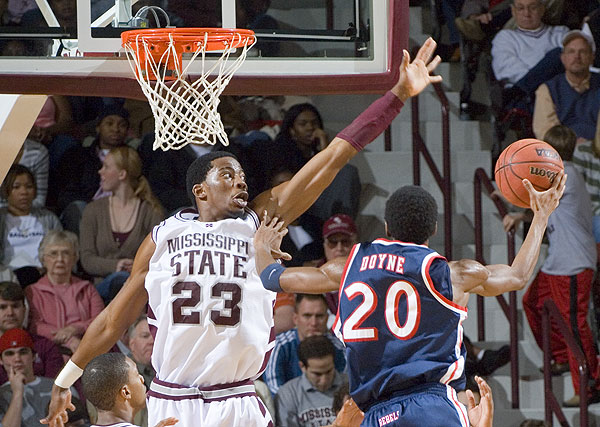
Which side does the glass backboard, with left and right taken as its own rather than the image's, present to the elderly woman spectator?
back

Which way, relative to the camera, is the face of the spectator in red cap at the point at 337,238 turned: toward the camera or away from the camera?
toward the camera

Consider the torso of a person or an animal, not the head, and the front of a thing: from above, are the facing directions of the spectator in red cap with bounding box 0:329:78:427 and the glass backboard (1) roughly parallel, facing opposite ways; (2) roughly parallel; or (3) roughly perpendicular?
roughly parallel

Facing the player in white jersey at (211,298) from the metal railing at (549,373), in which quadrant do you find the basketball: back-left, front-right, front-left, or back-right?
front-left

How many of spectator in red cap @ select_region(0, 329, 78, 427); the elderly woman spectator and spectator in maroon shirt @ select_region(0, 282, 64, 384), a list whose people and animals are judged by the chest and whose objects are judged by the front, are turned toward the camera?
3

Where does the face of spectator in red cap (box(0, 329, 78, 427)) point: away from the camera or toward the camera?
toward the camera

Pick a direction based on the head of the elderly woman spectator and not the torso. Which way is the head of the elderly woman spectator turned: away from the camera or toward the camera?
toward the camera

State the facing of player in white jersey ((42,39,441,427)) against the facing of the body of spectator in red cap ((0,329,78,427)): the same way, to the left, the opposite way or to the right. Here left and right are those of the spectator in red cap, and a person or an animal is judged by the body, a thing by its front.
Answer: the same way

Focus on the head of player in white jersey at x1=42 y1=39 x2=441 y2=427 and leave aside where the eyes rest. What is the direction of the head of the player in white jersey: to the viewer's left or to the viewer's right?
to the viewer's right

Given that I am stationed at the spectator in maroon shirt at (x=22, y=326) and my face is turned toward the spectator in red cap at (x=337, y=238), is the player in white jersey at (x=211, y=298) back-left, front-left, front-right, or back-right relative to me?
front-right

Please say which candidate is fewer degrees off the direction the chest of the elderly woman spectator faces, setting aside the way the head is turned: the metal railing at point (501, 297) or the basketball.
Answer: the basketball

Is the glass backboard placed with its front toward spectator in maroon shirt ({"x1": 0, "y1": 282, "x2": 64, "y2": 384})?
no

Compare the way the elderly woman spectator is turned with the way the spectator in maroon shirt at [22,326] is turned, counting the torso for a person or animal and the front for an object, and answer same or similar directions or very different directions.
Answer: same or similar directions

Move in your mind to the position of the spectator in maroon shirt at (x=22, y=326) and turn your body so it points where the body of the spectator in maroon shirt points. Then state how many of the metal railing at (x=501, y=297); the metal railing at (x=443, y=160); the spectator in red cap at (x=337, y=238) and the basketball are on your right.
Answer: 0

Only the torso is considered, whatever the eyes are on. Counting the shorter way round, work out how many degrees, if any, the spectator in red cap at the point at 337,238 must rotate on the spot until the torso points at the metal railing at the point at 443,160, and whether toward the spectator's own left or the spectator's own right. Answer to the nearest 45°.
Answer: approximately 135° to the spectator's own left

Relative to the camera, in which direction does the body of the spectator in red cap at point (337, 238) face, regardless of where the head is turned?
toward the camera

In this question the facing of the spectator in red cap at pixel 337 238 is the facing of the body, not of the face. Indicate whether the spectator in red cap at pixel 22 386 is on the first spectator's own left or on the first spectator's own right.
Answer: on the first spectator's own right

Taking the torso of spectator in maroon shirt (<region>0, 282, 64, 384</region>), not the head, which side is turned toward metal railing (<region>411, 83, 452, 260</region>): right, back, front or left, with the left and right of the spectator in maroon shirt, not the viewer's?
left

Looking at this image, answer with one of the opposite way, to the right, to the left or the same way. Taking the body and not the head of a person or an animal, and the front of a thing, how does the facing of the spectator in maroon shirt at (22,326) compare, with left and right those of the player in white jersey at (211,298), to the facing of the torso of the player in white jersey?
the same way

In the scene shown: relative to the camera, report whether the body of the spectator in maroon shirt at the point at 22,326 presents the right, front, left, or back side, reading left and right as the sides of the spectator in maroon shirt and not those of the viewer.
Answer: front

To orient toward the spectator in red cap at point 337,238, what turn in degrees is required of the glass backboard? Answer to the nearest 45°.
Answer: approximately 135° to its left
